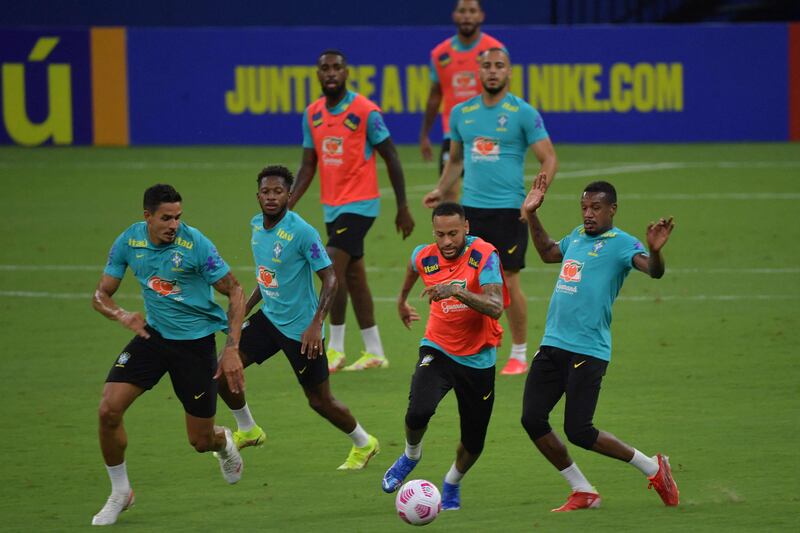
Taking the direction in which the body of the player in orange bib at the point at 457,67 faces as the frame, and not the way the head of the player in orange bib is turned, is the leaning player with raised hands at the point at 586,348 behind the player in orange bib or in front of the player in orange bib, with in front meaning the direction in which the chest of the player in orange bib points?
in front

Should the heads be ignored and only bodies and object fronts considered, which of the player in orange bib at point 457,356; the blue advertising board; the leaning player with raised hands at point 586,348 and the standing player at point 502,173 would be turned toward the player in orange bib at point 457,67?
the blue advertising board

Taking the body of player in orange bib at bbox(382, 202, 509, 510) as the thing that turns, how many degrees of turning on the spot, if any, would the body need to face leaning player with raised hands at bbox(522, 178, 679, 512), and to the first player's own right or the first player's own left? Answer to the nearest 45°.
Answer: approximately 90° to the first player's own left

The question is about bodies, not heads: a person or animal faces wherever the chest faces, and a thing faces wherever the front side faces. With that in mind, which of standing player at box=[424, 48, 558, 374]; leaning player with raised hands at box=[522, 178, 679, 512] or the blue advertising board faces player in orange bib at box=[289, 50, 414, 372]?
the blue advertising board

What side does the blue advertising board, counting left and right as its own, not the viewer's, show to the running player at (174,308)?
front

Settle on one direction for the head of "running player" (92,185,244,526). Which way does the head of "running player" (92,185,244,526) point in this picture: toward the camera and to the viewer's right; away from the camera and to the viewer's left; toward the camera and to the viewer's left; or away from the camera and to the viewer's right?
toward the camera and to the viewer's right

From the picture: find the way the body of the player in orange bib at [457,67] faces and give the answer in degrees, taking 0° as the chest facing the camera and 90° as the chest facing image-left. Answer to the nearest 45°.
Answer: approximately 0°

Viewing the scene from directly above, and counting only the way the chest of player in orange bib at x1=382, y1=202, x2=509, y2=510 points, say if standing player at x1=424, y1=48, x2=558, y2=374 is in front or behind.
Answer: behind

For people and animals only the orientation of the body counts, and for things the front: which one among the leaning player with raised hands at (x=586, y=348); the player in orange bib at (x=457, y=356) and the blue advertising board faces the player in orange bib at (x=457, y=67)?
the blue advertising board

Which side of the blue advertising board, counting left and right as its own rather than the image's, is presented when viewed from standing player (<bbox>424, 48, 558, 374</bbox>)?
front

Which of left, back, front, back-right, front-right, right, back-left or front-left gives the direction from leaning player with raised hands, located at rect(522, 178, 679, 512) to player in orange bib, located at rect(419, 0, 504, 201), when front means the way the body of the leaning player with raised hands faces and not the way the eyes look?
back-right

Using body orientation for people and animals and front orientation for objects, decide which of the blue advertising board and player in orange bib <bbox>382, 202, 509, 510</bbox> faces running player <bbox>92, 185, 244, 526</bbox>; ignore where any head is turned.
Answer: the blue advertising board

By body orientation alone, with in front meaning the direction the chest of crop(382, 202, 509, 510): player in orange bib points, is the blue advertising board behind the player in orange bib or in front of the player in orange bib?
behind
